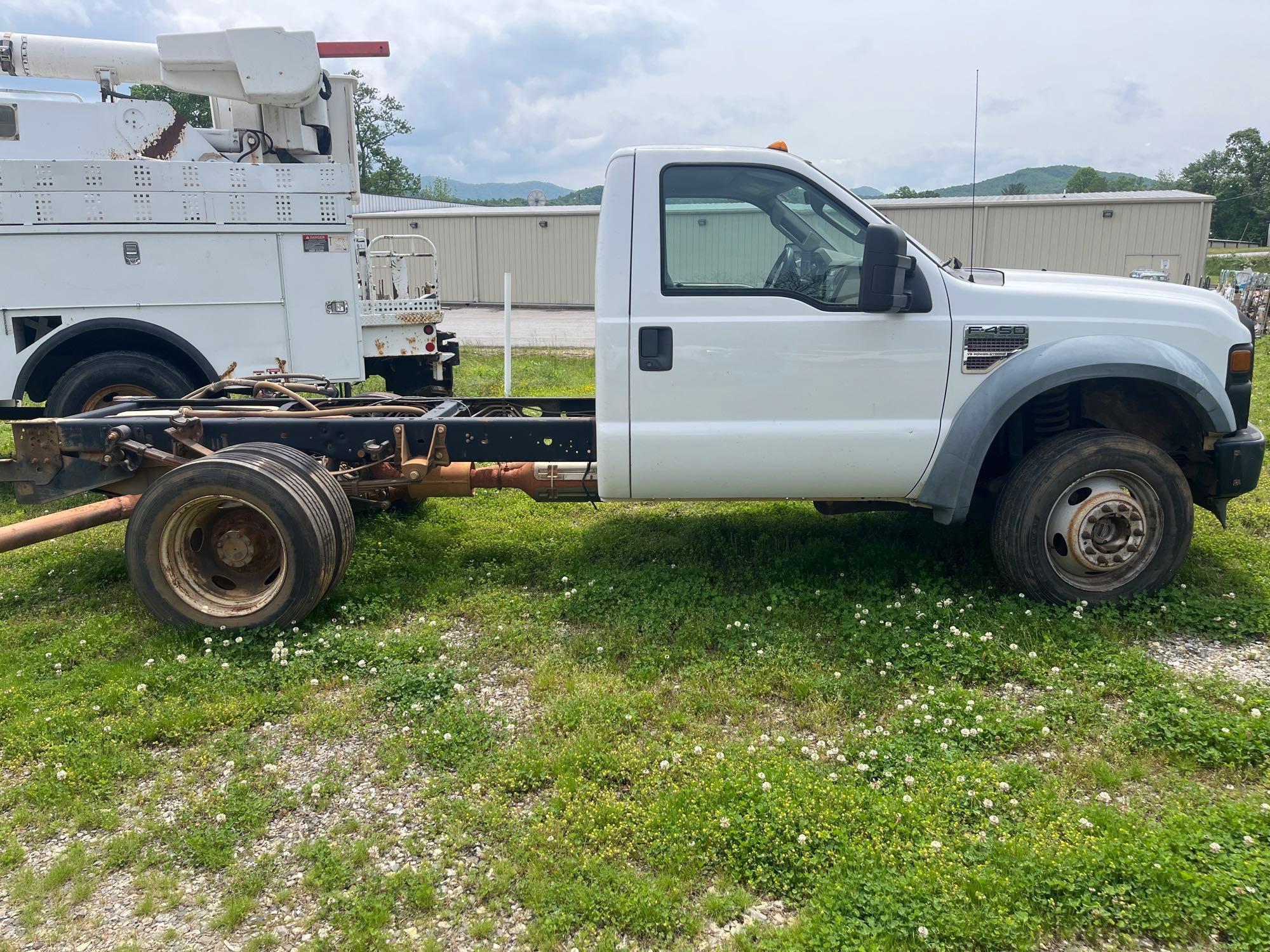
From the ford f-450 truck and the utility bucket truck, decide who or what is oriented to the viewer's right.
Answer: the ford f-450 truck

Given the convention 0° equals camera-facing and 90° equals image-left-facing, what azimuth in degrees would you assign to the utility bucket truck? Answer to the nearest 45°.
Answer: approximately 90°

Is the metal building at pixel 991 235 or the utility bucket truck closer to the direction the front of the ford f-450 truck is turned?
the metal building

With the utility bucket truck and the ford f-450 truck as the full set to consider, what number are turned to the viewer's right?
1

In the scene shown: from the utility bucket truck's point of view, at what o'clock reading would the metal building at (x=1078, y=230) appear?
The metal building is roughly at 5 o'clock from the utility bucket truck.

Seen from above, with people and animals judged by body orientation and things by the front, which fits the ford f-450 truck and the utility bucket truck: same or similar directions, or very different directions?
very different directions

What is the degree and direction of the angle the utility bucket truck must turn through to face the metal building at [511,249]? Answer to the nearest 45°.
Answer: approximately 90° to its right

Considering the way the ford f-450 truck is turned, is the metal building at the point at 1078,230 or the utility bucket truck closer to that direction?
the metal building

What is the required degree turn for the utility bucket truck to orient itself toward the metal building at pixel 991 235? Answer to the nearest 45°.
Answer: approximately 135° to its right

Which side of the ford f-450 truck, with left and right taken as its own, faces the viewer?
right
